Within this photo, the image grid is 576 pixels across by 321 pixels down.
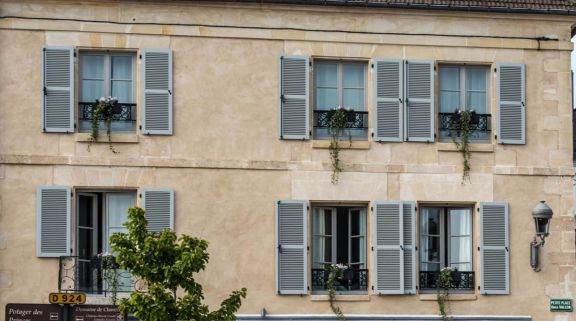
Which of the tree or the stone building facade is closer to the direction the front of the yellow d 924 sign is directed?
the tree

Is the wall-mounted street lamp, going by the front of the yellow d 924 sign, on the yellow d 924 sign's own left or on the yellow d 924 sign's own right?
on the yellow d 924 sign's own left

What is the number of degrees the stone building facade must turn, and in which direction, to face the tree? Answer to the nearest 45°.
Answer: approximately 45° to its right

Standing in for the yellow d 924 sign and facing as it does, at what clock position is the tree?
The tree is roughly at 10 o'clock from the yellow d 924 sign.

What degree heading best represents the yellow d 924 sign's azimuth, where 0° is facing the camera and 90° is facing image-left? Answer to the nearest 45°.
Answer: approximately 0°

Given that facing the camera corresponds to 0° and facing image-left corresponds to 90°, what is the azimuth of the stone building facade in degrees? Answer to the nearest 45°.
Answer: approximately 0°

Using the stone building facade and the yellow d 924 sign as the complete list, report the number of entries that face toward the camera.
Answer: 2
